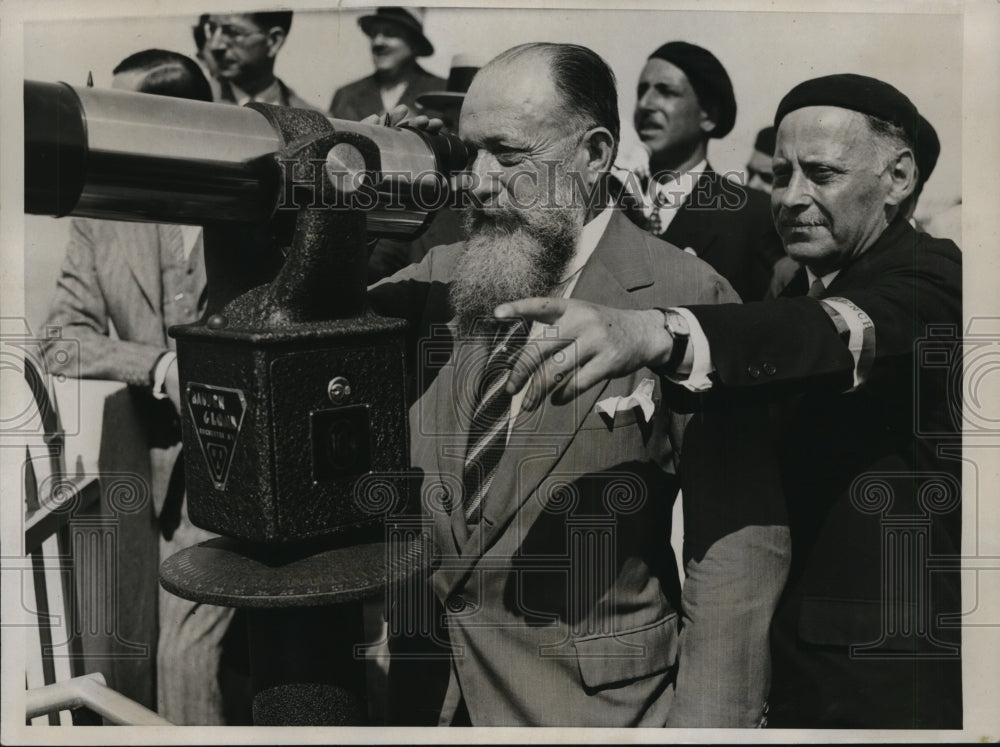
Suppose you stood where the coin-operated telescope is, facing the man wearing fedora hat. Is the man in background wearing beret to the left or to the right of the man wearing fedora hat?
right

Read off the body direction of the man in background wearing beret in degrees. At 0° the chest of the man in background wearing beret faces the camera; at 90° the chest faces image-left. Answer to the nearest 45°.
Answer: approximately 45°

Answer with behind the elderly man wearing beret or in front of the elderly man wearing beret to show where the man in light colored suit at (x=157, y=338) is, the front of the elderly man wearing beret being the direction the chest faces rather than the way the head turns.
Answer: in front

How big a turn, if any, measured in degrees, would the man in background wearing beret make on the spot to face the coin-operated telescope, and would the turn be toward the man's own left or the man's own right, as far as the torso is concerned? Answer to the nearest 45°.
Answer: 0° — they already face it
